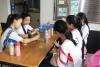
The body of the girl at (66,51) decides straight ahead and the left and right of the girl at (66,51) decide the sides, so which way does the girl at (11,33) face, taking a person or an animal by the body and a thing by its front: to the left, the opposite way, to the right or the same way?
the opposite way

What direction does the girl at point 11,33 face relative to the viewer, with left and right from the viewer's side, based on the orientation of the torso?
facing to the right of the viewer

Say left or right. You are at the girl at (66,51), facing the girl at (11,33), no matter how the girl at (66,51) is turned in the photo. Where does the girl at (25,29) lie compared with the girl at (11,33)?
right

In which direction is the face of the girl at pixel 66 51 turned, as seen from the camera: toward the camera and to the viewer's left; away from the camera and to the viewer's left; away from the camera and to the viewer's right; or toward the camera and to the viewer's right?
away from the camera and to the viewer's left

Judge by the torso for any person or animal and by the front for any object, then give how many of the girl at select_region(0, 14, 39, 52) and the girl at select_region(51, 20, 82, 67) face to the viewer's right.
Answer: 1

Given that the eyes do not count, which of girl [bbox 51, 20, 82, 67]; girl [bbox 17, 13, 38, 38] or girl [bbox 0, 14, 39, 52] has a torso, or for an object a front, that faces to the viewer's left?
girl [bbox 51, 20, 82, 67]

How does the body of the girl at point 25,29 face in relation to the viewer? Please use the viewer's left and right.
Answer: facing the viewer and to the right of the viewer

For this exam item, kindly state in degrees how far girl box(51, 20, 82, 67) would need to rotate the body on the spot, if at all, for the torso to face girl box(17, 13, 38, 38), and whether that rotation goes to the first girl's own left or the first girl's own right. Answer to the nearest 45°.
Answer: approximately 45° to the first girl's own right

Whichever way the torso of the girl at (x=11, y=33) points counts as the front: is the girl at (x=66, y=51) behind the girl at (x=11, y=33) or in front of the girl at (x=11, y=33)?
in front
